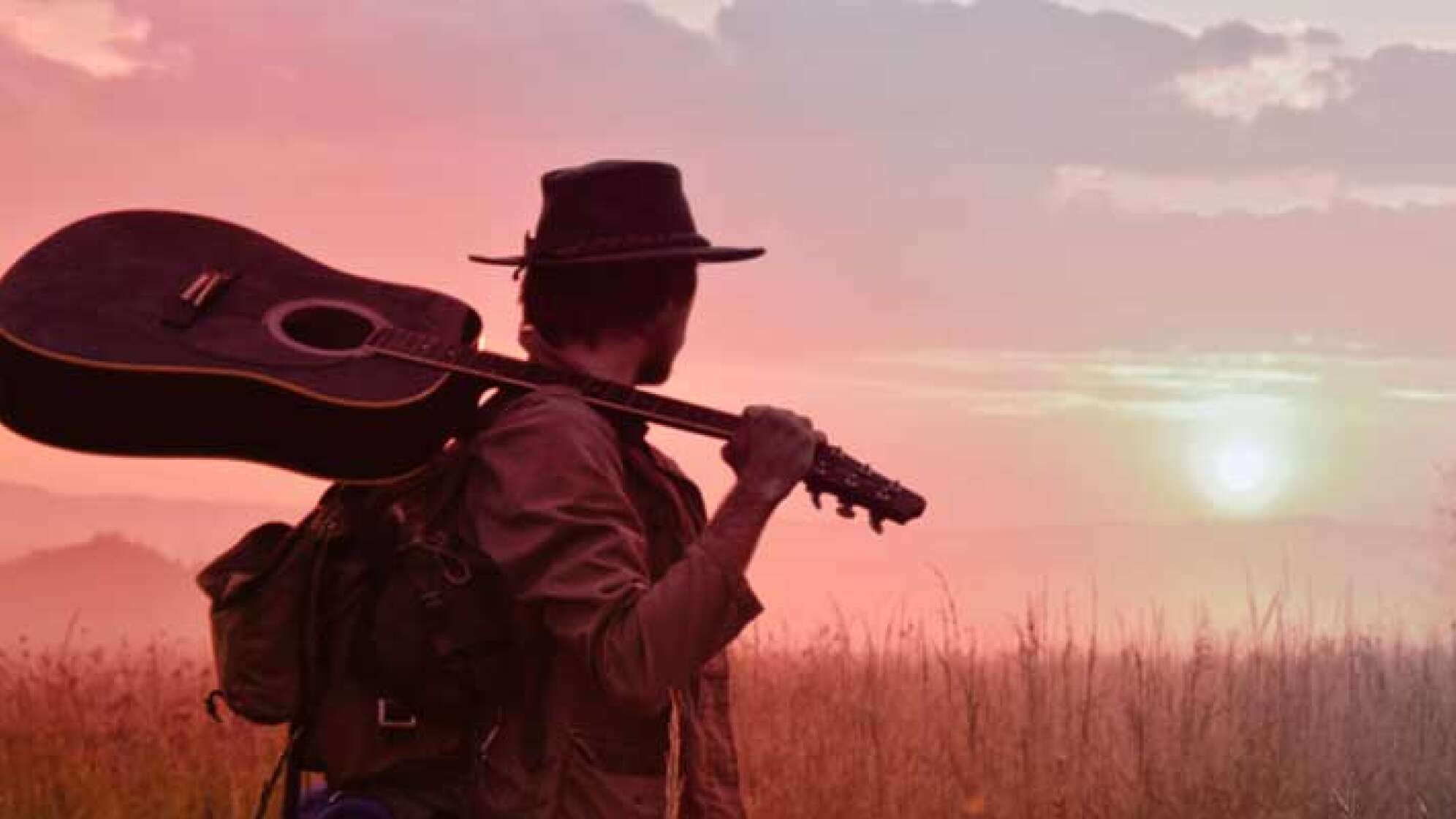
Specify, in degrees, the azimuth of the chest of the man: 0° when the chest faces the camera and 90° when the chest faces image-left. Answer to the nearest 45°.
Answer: approximately 270°

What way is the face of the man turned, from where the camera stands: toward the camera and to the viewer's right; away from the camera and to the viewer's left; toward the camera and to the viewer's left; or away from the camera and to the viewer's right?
away from the camera and to the viewer's right
